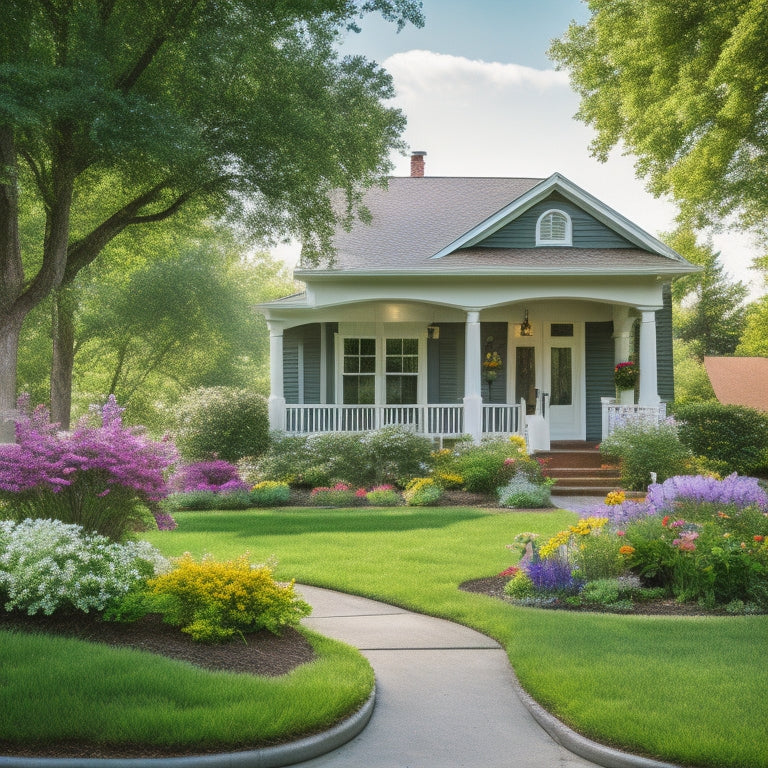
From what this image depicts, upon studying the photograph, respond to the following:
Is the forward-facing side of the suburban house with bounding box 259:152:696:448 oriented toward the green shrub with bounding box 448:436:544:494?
yes

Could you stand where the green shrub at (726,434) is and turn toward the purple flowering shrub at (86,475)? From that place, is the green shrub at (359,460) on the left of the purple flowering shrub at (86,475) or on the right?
right

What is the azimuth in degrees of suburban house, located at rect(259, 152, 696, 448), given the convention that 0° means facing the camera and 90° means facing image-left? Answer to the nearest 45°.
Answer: approximately 0°

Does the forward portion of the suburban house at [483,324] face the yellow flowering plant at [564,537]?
yes

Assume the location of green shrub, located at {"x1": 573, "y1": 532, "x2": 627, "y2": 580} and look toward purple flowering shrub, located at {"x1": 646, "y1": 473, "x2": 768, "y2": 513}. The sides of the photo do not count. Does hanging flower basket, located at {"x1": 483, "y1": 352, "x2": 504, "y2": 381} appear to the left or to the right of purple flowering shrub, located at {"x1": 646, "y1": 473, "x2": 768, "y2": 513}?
left

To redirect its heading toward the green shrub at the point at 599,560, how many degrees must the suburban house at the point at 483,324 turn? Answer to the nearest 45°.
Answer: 0° — it already faces it

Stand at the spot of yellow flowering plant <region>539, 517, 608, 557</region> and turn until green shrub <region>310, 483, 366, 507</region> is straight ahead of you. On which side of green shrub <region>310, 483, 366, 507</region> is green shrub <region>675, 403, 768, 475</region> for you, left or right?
right
